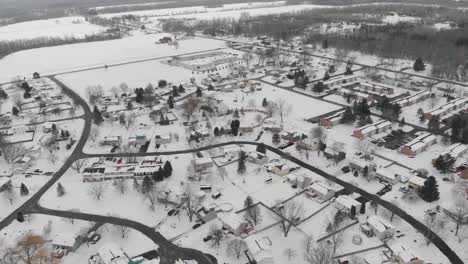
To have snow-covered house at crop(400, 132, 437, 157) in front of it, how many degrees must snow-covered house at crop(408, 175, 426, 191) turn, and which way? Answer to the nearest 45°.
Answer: approximately 135° to its right

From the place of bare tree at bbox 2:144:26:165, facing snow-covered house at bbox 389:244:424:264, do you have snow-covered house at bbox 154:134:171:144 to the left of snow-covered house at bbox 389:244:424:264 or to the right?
left

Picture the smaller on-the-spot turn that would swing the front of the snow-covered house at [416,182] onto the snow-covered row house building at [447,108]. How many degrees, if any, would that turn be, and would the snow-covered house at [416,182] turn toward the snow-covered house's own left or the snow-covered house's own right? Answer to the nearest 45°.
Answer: approximately 135° to the snow-covered house's own right

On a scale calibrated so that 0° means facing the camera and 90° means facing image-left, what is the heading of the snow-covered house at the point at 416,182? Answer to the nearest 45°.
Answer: approximately 45°

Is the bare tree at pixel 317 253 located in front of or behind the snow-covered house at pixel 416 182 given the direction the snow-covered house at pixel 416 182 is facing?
in front

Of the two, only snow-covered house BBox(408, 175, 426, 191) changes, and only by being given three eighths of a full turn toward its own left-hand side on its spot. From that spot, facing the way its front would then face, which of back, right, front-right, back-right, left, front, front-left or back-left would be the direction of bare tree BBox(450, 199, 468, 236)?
front-right

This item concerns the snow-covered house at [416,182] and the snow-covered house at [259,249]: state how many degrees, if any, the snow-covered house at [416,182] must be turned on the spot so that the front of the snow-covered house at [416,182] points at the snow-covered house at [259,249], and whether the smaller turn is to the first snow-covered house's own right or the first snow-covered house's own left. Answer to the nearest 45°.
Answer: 0° — it already faces it

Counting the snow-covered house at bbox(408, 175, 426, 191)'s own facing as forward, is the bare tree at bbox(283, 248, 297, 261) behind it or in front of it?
in front

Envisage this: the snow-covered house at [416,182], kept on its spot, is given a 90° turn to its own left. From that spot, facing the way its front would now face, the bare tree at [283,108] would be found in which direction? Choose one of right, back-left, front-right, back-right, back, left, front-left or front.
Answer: back

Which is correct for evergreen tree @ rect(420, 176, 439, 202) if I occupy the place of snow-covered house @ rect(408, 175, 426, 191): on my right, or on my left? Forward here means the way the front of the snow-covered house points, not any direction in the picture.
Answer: on my left

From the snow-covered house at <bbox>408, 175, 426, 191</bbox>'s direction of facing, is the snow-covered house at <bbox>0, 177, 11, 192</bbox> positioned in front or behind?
in front
